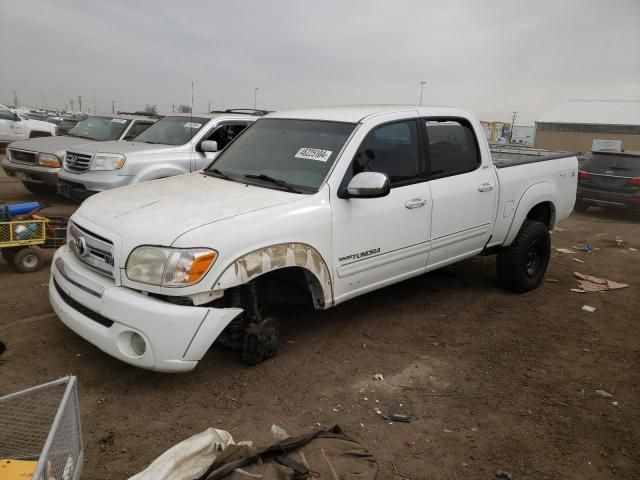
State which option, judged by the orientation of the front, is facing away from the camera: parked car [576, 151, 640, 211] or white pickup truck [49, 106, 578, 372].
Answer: the parked car

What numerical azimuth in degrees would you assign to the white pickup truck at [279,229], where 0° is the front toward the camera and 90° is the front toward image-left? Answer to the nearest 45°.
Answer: approximately 45°

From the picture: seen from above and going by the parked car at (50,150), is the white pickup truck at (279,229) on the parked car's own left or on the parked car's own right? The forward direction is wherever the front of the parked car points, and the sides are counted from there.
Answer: on the parked car's own left

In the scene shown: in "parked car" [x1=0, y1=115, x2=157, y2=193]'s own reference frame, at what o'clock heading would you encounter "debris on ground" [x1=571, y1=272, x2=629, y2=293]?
The debris on ground is roughly at 9 o'clock from the parked car.

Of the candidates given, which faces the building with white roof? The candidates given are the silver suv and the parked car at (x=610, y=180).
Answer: the parked car

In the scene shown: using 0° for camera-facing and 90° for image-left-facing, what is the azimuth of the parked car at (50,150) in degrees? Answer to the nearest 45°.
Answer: approximately 45°

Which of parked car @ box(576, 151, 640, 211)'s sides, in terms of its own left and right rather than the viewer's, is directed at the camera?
back

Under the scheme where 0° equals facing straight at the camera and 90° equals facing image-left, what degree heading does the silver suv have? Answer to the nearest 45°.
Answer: approximately 45°

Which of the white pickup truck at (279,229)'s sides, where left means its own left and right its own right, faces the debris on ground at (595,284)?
back

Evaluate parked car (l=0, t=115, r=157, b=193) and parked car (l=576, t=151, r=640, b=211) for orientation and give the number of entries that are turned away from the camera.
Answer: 1

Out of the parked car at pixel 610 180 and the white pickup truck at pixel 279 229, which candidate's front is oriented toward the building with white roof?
the parked car

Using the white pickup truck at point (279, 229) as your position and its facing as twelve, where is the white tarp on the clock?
The white tarp is roughly at 11 o'clock from the white pickup truck.

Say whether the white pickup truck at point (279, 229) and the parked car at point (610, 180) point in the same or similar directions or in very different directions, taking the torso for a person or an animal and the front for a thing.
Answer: very different directions

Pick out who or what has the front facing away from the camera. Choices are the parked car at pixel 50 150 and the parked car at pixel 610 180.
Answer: the parked car at pixel 610 180
